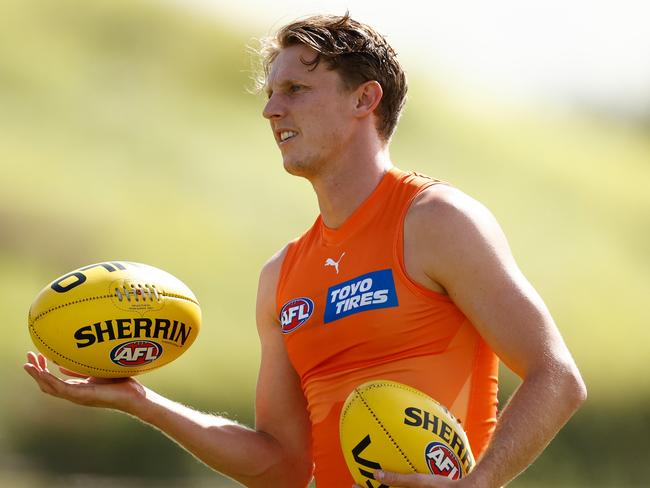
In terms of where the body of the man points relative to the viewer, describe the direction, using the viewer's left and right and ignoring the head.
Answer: facing the viewer and to the left of the viewer
